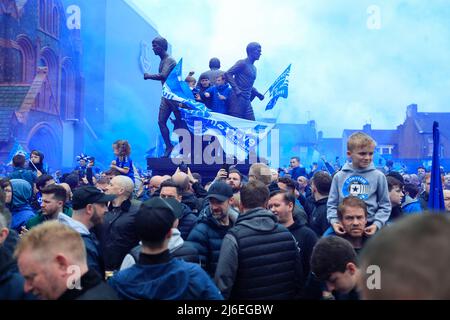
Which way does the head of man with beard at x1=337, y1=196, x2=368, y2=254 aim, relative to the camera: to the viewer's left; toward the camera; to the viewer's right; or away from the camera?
toward the camera

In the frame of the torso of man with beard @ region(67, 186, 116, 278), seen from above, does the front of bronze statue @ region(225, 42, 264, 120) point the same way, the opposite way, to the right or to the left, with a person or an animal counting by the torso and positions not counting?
the same way

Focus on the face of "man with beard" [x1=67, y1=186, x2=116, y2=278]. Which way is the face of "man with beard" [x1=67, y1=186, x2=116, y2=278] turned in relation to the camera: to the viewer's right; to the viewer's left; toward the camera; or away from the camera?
to the viewer's right

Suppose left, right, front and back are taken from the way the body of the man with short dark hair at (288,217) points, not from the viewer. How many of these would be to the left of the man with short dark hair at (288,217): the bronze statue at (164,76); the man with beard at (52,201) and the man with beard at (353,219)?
1

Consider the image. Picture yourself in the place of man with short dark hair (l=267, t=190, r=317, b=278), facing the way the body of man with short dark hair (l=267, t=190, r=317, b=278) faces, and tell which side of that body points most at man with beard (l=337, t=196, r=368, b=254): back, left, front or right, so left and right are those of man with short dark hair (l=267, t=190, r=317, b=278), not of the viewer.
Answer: left

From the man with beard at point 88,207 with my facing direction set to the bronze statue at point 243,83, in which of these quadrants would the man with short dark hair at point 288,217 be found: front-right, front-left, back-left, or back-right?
front-right

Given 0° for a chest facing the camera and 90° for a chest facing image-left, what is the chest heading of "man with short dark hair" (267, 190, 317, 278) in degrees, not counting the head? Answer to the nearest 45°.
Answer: approximately 45°

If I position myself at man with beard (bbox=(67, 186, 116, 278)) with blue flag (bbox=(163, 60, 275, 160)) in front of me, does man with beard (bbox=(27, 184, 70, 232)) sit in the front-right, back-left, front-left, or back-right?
front-left
